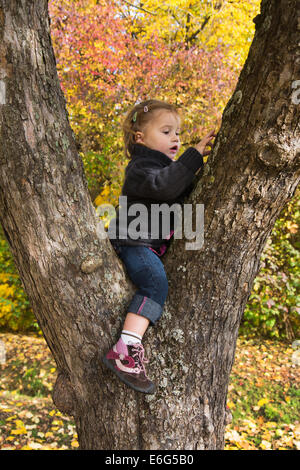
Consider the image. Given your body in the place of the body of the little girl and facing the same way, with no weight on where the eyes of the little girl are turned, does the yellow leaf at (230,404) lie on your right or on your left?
on your left

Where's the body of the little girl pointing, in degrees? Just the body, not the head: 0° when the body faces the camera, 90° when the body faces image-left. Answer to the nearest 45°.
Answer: approximately 270°

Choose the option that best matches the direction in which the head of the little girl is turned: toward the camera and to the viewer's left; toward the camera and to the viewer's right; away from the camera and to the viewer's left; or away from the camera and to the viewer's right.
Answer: toward the camera and to the viewer's right
